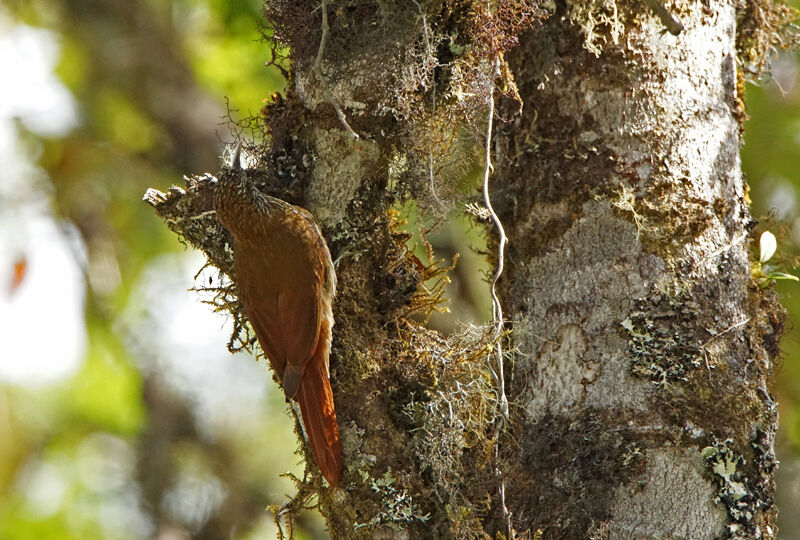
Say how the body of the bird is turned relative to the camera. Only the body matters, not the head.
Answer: away from the camera
